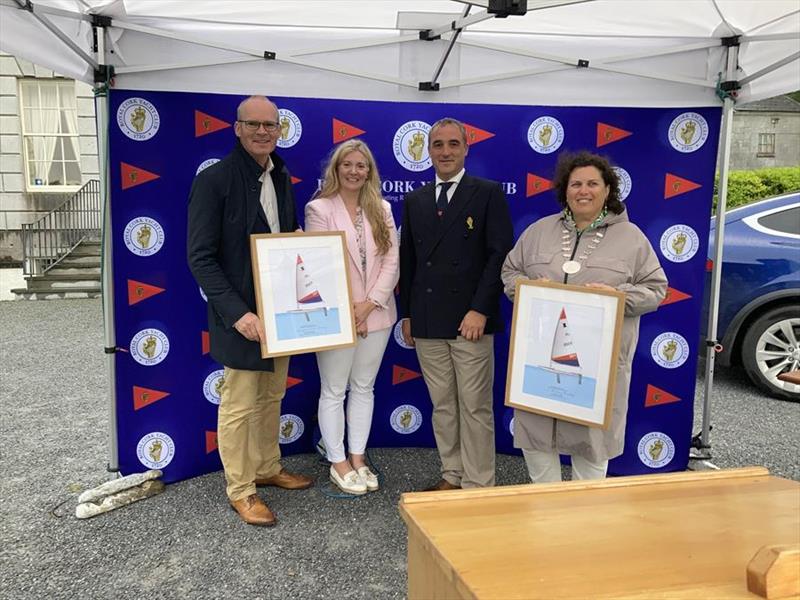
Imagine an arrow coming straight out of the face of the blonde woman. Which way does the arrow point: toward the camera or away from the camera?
toward the camera

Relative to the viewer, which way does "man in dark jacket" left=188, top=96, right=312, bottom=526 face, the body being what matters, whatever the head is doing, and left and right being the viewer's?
facing the viewer and to the right of the viewer

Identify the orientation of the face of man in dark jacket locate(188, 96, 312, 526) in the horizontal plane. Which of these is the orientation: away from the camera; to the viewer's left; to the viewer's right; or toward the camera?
toward the camera

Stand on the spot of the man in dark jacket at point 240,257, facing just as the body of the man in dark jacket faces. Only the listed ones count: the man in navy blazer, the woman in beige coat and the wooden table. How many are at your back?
0

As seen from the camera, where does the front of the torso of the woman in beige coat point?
toward the camera

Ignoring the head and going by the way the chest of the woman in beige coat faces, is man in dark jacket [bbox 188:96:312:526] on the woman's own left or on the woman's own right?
on the woman's own right

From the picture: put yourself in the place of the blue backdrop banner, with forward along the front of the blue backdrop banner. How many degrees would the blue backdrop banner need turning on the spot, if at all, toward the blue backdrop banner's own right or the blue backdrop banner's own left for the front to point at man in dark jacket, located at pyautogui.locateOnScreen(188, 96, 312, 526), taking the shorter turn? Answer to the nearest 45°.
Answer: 0° — it already faces them

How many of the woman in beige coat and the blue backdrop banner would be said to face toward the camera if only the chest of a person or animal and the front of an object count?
2

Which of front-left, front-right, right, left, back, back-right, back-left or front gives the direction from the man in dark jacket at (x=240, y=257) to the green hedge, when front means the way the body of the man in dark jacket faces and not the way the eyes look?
left

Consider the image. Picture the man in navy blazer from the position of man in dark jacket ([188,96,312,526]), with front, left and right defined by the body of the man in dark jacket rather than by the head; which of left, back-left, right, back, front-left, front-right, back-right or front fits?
front-left

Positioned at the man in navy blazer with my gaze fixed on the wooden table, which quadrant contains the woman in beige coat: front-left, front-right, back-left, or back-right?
front-left

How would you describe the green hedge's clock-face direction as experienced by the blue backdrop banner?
The green hedge is roughly at 7 o'clock from the blue backdrop banner.

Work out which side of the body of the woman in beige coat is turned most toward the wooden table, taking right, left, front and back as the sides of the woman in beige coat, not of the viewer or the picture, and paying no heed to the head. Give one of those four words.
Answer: front

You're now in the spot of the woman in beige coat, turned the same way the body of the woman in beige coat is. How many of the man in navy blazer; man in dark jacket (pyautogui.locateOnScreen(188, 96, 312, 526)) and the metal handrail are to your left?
0

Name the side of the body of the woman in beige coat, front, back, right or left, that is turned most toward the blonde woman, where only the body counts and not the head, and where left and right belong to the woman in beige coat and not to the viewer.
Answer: right

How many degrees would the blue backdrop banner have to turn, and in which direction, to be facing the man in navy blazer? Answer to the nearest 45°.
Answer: approximately 45° to its left

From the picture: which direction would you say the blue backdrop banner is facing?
toward the camera

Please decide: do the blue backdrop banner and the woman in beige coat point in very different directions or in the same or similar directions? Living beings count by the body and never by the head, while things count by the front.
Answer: same or similar directions

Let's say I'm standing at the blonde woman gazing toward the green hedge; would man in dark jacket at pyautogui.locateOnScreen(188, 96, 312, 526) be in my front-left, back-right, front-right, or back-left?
back-left

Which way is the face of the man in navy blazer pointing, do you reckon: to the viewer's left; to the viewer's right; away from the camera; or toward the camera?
toward the camera

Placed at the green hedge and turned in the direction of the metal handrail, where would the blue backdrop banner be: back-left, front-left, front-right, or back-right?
front-left
